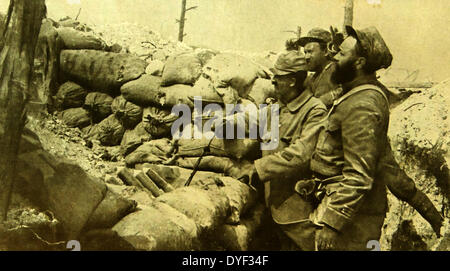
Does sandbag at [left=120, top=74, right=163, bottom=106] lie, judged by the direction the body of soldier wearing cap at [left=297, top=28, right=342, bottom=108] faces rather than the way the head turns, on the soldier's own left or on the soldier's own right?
on the soldier's own right

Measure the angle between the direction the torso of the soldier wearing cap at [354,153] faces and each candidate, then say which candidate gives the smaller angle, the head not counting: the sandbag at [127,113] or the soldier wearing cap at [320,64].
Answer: the sandbag

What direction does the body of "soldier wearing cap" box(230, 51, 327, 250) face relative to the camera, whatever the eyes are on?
to the viewer's left

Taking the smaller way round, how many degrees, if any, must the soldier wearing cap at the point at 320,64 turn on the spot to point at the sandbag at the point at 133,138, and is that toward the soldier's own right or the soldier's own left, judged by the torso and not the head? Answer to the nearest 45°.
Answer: approximately 45° to the soldier's own right

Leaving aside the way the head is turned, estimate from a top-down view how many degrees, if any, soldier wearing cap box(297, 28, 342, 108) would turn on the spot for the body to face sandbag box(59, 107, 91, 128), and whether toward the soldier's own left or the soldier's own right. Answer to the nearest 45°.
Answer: approximately 45° to the soldier's own right

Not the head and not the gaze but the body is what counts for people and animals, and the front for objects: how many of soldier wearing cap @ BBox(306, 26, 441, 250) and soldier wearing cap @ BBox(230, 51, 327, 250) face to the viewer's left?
2

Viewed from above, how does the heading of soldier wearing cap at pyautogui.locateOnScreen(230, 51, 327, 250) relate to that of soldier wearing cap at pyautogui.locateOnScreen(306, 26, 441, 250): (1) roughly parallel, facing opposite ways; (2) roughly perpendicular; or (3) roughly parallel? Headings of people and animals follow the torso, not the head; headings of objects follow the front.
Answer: roughly parallel

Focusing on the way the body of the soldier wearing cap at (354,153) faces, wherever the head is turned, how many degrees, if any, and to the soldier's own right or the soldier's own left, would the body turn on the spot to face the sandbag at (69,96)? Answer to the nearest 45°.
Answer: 0° — they already face it

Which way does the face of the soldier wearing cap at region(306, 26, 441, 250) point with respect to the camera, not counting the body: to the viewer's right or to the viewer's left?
to the viewer's left

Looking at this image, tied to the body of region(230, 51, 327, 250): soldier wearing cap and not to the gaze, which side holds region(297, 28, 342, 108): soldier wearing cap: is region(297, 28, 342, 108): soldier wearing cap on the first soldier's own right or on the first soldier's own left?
on the first soldier's own right

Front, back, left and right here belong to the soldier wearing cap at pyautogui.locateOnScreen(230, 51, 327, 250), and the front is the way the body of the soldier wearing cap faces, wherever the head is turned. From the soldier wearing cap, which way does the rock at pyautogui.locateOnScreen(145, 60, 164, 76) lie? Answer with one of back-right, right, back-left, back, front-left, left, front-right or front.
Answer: front-right

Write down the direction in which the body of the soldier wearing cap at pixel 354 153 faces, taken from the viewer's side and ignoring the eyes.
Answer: to the viewer's left

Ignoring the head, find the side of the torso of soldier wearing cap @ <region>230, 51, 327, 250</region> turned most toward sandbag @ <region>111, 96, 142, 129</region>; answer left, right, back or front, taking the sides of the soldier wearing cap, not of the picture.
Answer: front

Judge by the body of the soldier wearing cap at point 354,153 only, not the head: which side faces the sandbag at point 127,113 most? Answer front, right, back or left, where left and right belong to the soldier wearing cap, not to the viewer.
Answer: front

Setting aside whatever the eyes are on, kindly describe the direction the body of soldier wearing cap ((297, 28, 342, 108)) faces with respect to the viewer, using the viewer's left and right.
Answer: facing the viewer and to the left of the viewer
